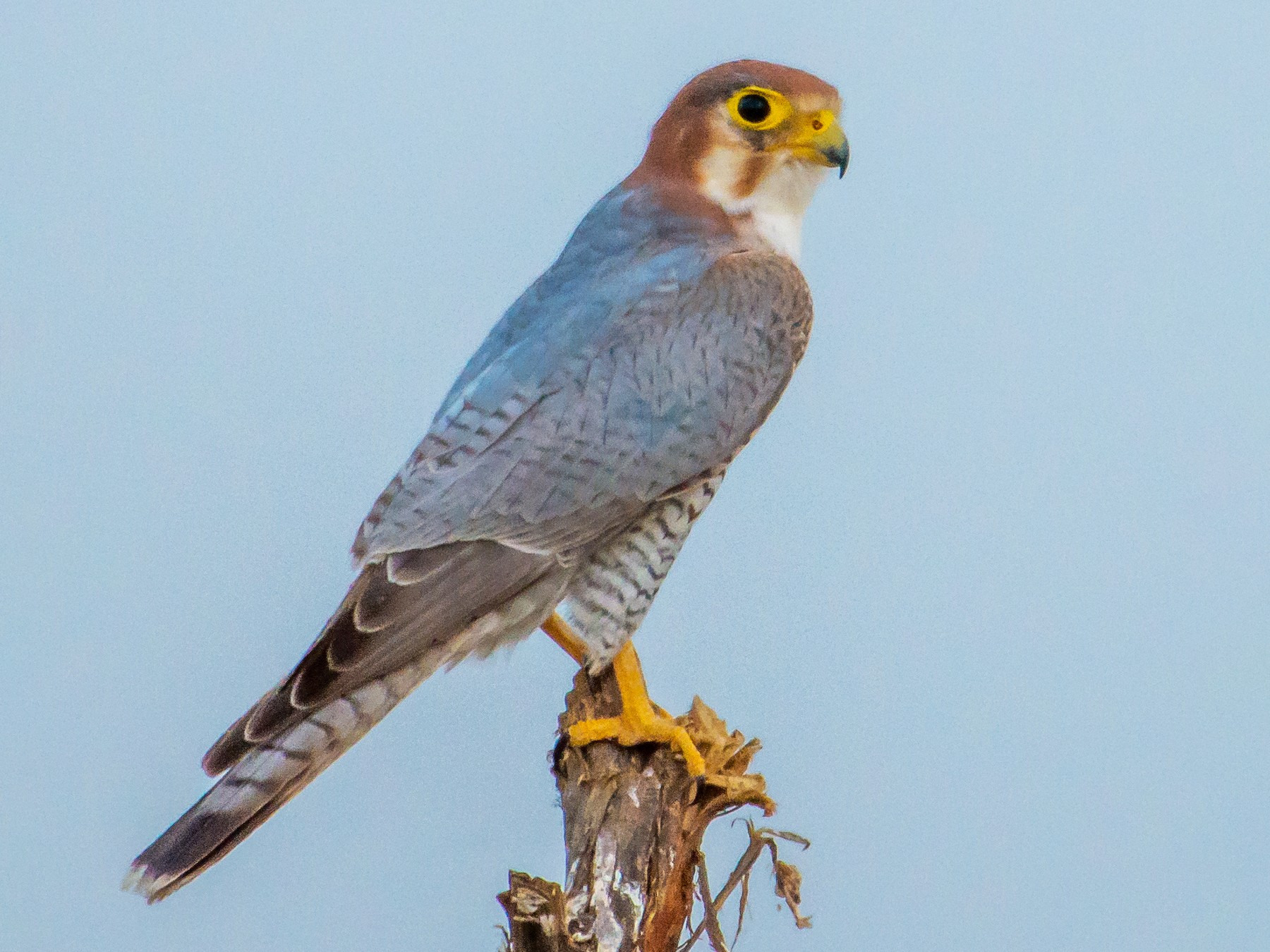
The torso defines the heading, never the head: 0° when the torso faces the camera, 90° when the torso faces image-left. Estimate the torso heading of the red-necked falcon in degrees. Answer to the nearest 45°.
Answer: approximately 270°
